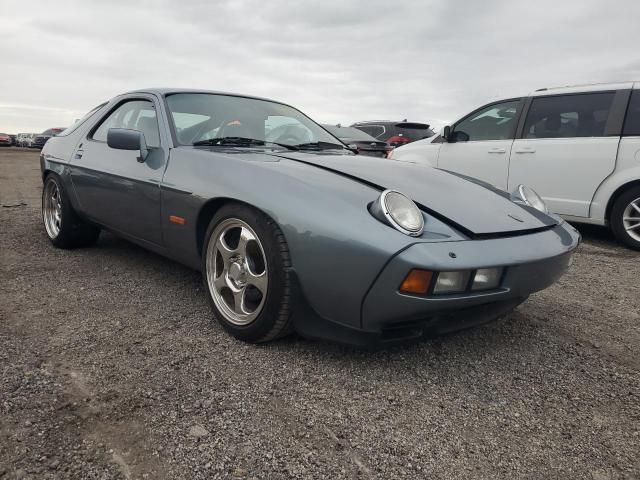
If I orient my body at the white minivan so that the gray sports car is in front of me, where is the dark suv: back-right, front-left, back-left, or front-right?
back-right

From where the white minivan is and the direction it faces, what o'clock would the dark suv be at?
The dark suv is roughly at 2 o'clock from the white minivan.

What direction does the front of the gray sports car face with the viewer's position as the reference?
facing the viewer and to the right of the viewer

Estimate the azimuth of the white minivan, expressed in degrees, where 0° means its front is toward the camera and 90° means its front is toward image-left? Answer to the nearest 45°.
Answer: approximately 90°

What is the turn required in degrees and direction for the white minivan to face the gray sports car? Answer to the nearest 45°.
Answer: approximately 90° to its left

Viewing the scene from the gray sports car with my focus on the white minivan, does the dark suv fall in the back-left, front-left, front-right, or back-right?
front-left

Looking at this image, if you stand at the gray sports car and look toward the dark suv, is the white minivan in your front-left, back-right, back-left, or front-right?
front-right

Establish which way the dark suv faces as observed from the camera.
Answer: facing away from the viewer and to the left of the viewer

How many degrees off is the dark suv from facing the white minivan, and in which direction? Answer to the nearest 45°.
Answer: approximately 135° to its left

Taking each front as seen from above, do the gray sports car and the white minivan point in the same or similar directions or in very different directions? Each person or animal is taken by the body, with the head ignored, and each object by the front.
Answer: very different directions

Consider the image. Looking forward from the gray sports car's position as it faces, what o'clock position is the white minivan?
The white minivan is roughly at 9 o'clock from the gray sports car.

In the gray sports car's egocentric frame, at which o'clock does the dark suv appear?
The dark suv is roughly at 8 o'clock from the gray sports car.
